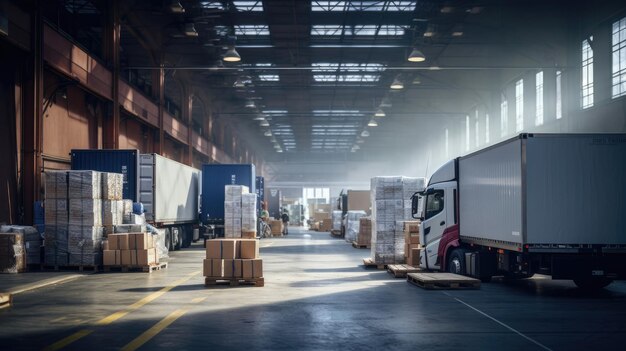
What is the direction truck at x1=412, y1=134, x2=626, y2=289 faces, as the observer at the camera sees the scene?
facing away from the viewer and to the left of the viewer

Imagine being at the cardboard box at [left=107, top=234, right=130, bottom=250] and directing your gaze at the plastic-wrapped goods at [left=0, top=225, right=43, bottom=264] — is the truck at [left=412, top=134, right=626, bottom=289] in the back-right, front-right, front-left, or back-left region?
back-left
